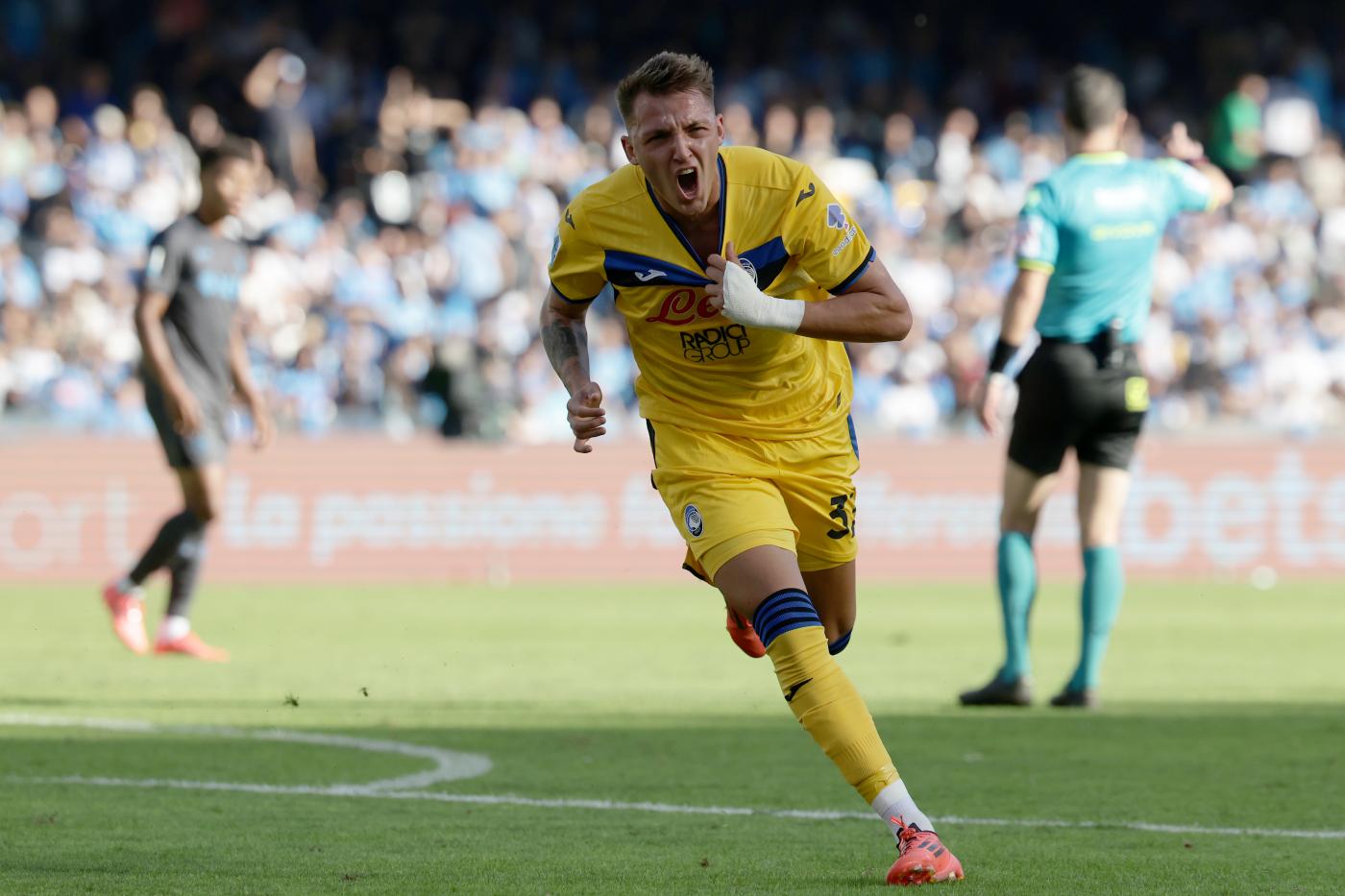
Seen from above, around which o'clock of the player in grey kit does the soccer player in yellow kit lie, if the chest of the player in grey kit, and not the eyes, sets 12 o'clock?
The soccer player in yellow kit is roughly at 1 o'clock from the player in grey kit.

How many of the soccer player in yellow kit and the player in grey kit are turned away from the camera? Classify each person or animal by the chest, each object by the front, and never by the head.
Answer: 0

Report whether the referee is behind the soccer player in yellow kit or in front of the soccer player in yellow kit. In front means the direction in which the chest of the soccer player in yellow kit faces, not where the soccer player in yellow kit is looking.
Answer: behind

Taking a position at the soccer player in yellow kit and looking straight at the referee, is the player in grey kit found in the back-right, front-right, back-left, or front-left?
front-left

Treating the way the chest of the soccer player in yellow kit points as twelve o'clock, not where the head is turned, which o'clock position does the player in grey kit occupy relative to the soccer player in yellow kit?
The player in grey kit is roughly at 5 o'clock from the soccer player in yellow kit.

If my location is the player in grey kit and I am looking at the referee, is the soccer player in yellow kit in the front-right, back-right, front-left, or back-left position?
front-right

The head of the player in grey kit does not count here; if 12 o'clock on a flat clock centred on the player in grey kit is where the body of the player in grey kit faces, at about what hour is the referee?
The referee is roughly at 12 o'clock from the player in grey kit.

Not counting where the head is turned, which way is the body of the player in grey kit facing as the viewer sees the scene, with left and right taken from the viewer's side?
facing the viewer and to the right of the viewer

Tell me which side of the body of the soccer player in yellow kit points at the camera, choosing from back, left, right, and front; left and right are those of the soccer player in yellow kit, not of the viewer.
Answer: front

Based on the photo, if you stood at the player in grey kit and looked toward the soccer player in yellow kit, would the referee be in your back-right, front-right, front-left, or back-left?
front-left

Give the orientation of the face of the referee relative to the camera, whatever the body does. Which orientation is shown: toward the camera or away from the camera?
away from the camera

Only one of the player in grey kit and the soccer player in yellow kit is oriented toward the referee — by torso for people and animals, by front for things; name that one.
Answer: the player in grey kit
